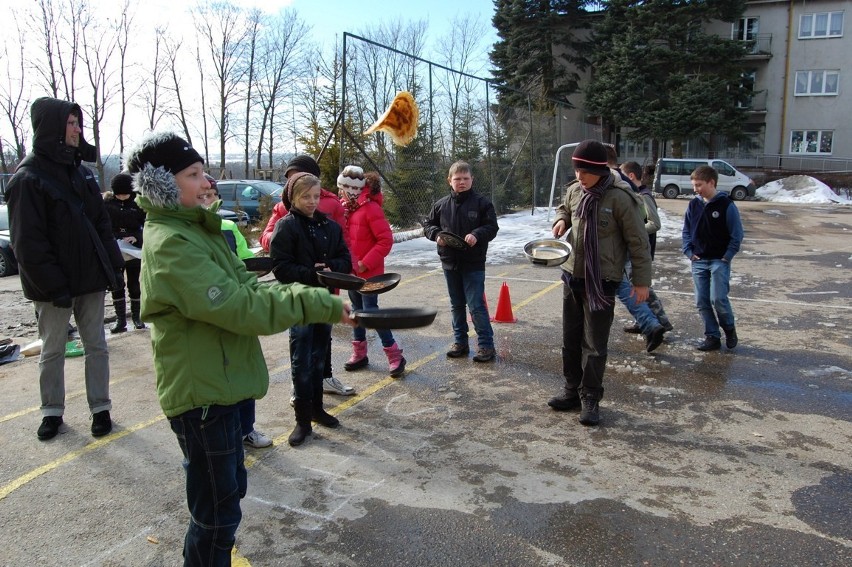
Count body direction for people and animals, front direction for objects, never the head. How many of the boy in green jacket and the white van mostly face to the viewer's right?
2

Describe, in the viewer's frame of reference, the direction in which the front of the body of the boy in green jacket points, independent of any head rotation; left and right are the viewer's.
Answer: facing to the right of the viewer

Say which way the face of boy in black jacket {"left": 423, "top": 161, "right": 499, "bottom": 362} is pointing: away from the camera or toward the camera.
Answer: toward the camera

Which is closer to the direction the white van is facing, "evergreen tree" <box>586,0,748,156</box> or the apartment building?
the apartment building

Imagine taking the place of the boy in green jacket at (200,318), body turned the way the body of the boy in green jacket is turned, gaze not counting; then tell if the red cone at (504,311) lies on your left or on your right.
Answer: on your left

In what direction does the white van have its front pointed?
to the viewer's right

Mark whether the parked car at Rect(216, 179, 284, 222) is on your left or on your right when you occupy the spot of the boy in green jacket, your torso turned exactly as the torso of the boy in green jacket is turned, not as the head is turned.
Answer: on your left

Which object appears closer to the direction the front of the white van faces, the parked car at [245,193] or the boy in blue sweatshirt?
the boy in blue sweatshirt

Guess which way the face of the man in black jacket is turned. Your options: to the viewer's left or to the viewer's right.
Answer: to the viewer's right

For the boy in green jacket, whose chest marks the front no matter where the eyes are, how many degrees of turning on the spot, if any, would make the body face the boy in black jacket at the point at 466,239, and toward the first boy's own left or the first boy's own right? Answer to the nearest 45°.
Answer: approximately 45° to the first boy's own left

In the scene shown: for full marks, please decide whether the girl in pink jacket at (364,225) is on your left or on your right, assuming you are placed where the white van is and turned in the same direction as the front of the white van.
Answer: on your right

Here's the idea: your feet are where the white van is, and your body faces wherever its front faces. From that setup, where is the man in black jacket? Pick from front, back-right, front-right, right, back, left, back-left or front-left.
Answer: right

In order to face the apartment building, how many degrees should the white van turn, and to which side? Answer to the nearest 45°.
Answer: approximately 45° to its left

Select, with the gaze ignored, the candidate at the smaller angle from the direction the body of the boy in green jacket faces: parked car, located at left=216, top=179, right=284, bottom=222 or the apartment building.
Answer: the apartment building

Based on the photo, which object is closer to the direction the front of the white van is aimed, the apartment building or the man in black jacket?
the apartment building
